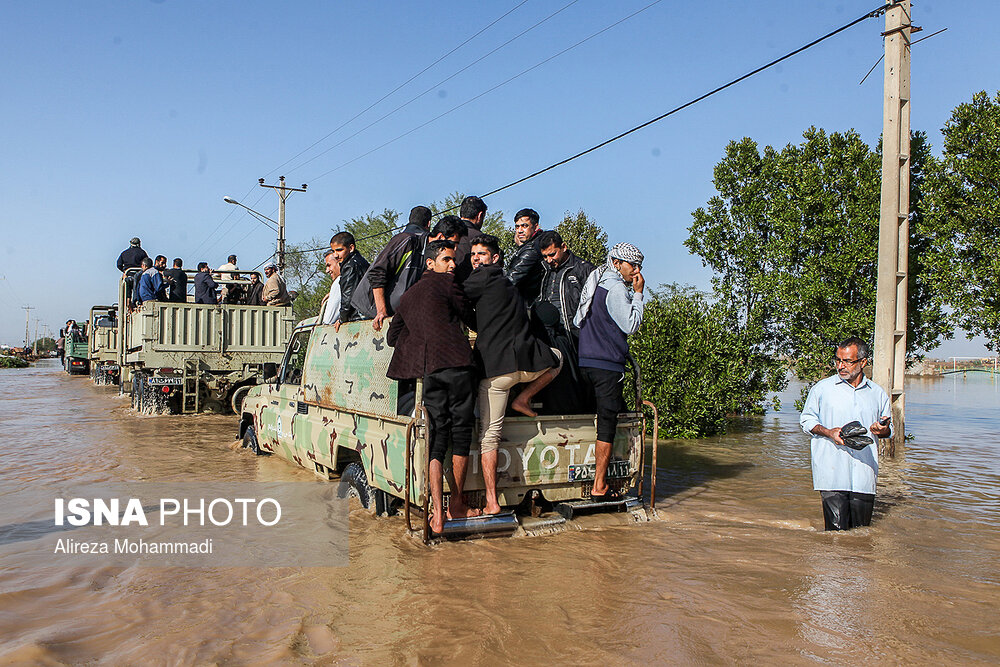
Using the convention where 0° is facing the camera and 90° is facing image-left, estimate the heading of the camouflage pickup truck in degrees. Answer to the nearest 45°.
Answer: approximately 135°

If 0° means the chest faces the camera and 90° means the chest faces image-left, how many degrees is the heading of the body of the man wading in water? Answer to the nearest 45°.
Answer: approximately 0°

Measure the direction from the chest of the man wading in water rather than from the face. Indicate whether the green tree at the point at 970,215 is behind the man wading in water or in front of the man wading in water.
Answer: behind

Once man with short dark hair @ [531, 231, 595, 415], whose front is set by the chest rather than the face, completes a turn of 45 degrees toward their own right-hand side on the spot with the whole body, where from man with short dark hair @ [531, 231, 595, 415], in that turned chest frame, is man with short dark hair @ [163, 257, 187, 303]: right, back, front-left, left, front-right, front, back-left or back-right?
front-right

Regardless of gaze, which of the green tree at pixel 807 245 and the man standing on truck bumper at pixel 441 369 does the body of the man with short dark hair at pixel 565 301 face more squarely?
the man standing on truck bumper

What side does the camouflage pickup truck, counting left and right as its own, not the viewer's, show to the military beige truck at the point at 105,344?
front

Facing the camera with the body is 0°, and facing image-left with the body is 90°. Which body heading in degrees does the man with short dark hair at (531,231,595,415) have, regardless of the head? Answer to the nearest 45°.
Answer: approximately 45°

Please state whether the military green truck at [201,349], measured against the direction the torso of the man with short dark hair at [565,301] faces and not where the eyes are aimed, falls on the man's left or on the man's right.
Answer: on the man's right

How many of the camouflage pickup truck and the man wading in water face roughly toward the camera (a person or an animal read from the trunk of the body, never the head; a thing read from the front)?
1

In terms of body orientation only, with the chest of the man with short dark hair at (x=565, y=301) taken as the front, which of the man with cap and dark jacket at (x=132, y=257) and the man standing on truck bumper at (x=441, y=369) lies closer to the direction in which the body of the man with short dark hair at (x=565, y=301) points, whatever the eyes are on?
the man standing on truck bumper
